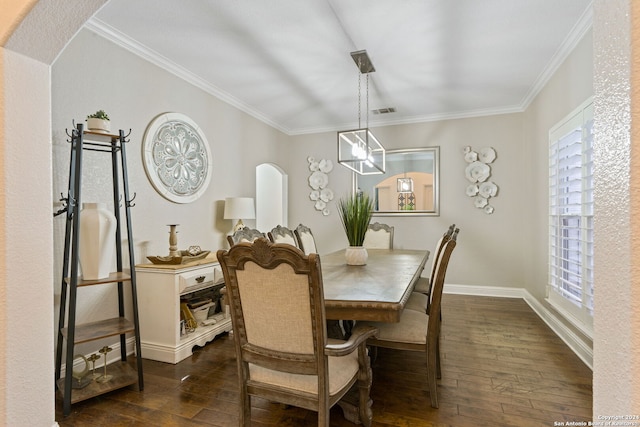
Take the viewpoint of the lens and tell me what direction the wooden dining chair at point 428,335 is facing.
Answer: facing to the left of the viewer

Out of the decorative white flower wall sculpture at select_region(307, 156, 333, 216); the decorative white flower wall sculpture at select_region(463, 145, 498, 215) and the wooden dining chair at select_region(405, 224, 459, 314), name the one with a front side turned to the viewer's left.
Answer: the wooden dining chair

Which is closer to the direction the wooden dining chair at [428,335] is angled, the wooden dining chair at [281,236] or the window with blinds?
the wooden dining chair

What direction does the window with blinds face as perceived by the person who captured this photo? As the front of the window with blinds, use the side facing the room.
facing to the left of the viewer

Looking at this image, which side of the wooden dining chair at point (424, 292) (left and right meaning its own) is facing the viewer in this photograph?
left

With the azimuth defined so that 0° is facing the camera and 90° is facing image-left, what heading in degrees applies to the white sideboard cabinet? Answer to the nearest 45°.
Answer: approximately 315°

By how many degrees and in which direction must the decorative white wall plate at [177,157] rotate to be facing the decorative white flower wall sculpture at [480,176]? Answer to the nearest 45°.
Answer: approximately 45° to its left
